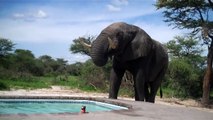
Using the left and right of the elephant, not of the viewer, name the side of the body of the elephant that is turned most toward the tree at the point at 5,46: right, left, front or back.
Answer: right

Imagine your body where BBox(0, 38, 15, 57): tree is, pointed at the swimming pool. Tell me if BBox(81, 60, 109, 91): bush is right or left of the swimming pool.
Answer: left

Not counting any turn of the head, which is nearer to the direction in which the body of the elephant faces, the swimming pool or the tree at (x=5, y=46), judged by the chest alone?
the swimming pool

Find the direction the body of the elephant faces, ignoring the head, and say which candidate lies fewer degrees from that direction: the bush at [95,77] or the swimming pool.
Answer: the swimming pool

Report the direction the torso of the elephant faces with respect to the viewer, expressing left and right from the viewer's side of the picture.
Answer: facing the viewer and to the left of the viewer
